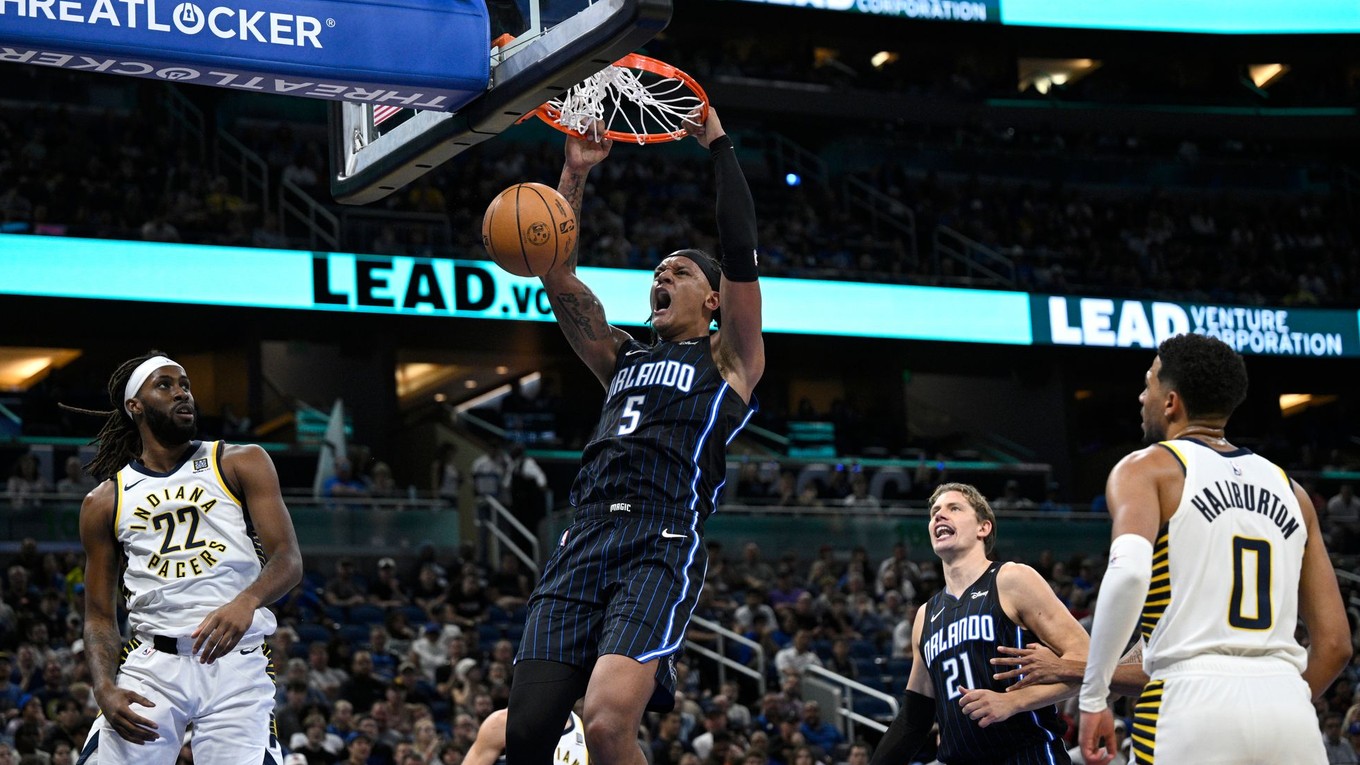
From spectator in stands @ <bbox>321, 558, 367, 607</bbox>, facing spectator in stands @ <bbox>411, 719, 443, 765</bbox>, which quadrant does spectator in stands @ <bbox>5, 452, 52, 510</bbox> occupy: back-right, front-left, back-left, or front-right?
back-right

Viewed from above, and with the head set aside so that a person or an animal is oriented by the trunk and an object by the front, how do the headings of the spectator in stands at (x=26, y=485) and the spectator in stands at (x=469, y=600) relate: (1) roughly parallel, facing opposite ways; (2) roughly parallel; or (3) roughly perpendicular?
roughly parallel

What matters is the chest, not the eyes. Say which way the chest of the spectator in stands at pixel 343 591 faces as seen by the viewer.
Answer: toward the camera

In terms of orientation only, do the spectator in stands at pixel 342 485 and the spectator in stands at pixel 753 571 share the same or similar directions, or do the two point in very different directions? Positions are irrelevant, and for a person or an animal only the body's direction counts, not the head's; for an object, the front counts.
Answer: same or similar directions

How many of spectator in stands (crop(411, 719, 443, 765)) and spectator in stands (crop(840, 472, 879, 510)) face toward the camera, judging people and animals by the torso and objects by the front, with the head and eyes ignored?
2

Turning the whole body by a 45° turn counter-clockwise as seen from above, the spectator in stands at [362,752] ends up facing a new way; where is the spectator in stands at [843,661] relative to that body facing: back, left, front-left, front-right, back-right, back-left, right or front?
front-left

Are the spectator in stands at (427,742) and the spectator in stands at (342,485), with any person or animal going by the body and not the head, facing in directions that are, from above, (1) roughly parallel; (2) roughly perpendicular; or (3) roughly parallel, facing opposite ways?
roughly parallel

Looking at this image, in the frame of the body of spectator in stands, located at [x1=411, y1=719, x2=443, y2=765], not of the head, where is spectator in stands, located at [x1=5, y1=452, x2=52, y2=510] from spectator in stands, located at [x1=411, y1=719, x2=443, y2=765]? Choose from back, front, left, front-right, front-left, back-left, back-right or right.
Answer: back-right

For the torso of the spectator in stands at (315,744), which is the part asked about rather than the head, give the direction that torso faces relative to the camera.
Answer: toward the camera

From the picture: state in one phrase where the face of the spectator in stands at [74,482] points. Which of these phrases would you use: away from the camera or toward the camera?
toward the camera

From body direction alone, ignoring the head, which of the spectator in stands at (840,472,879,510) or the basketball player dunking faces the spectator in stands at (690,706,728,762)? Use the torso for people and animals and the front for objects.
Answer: the spectator in stands at (840,472,879,510)

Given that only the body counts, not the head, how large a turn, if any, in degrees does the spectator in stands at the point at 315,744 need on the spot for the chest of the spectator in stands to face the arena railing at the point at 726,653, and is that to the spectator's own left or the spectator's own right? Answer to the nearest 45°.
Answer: approximately 135° to the spectator's own left

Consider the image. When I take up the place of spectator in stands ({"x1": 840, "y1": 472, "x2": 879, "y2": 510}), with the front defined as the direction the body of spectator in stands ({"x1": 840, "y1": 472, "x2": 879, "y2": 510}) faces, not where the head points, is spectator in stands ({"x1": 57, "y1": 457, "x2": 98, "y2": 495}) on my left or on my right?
on my right
